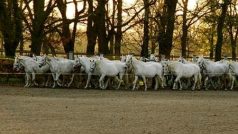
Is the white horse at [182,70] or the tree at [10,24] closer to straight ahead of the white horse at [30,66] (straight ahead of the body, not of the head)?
the tree

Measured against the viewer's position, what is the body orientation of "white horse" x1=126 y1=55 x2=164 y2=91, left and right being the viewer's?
facing to the left of the viewer

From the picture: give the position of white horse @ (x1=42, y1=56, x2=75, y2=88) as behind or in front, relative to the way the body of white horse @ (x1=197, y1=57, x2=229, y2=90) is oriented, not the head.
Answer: in front

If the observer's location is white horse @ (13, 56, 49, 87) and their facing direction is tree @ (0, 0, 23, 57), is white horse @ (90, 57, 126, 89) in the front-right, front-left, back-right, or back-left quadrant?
back-right

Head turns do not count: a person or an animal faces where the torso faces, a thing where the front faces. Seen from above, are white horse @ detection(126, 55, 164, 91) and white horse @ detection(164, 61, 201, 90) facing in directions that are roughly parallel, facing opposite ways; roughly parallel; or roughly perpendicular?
roughly parallel

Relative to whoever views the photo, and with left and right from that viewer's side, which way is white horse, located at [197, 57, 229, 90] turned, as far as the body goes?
facing to the left of the viewer

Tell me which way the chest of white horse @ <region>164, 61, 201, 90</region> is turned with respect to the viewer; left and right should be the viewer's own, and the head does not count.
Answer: facing to the left of the viewer

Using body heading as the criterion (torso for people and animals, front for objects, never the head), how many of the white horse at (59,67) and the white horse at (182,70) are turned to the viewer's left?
2

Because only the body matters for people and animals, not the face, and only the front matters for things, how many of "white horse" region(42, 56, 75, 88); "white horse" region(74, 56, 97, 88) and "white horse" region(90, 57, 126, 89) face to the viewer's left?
3

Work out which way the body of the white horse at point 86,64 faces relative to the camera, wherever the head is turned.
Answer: to the viewer's left

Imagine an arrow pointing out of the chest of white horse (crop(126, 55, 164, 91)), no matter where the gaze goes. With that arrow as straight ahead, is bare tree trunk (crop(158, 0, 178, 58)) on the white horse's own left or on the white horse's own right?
on the white horse's own right

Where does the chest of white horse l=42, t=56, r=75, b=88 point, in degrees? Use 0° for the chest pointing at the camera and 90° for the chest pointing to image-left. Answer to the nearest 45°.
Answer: approximately 90°

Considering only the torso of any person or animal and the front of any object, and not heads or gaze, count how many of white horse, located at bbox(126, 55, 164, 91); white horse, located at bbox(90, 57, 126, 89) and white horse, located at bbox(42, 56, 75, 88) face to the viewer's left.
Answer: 3
